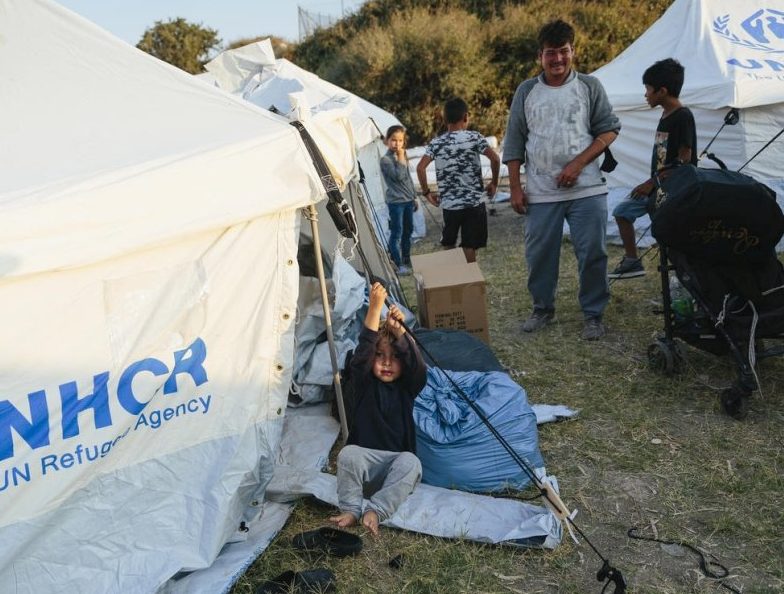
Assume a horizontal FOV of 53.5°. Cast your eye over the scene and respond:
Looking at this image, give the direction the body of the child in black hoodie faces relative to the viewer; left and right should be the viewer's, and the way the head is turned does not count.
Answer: facing the viewer

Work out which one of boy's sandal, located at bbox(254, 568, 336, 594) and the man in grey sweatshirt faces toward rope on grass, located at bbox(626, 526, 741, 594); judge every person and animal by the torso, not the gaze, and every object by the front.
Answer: the man in grey sweatshirt

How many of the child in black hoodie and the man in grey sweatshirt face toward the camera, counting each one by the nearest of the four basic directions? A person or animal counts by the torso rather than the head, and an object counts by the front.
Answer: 2

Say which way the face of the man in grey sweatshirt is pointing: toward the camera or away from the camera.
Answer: toward the camera

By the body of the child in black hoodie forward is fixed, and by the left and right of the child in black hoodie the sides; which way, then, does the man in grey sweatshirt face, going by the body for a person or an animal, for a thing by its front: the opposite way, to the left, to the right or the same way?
the same way

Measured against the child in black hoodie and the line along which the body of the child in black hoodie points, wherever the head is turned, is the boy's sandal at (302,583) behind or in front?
in front

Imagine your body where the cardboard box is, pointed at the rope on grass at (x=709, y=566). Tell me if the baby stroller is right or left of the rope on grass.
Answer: left

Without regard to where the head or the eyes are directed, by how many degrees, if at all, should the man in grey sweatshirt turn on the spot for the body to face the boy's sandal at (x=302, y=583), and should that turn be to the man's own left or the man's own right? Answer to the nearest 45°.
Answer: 0° — they already face it

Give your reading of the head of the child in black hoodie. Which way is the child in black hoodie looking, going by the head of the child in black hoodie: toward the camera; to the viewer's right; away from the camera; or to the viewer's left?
toward the camera

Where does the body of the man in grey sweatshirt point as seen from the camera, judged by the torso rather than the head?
toward the camera

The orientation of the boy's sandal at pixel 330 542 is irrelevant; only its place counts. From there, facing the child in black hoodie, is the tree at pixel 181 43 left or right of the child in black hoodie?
left
